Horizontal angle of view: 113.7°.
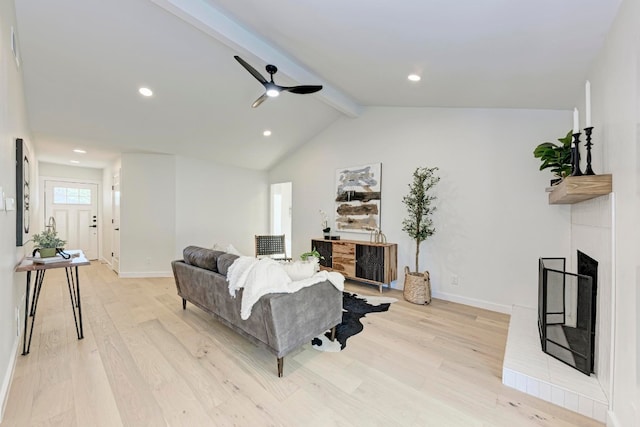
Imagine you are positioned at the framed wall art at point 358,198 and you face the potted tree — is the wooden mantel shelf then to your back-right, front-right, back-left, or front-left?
front-right

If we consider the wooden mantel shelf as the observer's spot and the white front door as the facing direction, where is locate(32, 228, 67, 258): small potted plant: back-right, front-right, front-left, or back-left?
front-left

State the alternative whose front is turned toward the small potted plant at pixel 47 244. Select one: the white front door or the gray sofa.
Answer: the white front door

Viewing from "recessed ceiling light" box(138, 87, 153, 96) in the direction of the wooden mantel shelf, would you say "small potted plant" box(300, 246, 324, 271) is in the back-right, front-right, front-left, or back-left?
front-left

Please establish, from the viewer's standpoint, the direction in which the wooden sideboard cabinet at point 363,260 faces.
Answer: facing the viewer and to the left of the viewer

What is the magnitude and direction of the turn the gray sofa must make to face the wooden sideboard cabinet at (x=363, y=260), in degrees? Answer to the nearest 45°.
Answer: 0° — it already faces it

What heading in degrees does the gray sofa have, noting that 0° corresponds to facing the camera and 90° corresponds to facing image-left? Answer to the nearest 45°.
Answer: approximately 225°

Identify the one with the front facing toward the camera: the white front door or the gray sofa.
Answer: the white front door

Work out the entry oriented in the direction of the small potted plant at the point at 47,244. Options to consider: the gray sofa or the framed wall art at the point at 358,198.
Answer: the framed wall art

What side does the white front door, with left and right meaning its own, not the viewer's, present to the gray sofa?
front

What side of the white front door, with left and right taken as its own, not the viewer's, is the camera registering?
front

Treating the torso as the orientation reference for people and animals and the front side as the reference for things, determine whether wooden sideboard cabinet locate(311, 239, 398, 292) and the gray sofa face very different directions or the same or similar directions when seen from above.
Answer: very different directions

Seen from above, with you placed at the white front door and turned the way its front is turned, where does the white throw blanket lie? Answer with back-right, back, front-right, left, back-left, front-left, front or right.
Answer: front
